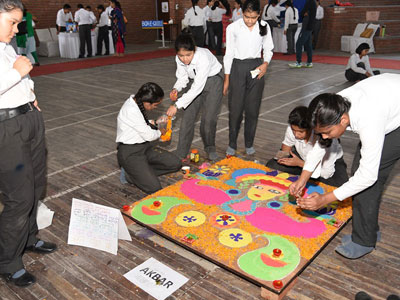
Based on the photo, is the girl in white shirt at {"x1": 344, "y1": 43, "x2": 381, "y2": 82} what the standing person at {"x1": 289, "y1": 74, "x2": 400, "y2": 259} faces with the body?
no

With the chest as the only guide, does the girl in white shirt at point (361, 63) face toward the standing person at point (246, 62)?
no

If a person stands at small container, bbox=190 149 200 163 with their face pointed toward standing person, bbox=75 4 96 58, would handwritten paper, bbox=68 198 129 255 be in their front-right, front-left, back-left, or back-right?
back-left

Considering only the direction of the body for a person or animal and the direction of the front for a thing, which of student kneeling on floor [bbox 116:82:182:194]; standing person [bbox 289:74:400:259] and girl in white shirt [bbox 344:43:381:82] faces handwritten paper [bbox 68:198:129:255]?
the standing person

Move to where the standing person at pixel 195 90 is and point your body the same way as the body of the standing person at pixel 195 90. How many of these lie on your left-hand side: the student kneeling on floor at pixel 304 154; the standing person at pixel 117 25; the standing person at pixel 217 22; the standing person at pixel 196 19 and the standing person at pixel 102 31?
1

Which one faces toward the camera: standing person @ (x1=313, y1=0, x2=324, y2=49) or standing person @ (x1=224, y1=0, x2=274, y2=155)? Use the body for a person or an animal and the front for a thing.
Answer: standing person @ (x1=224, y1=0, x2=274, y2=155)

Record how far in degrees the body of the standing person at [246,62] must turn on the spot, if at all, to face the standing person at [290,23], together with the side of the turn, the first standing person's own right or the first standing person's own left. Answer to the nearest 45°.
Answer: approximately 180°

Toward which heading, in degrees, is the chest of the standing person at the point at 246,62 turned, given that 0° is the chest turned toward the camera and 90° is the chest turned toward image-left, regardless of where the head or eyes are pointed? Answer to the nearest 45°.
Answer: approximately 0°

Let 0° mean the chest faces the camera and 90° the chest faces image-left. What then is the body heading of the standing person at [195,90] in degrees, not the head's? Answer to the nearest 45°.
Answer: approximately 45°

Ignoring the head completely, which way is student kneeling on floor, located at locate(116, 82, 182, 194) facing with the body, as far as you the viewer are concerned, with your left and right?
facing to the right of the viewer

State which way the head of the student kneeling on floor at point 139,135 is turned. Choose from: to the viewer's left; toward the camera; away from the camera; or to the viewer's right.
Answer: to the viewer's right

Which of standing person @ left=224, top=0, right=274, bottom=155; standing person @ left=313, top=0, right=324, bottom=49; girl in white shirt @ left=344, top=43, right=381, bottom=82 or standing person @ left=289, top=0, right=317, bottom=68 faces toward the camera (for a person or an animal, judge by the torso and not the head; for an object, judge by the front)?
standing person @ left=224, top=0, right=274, bottom=155
